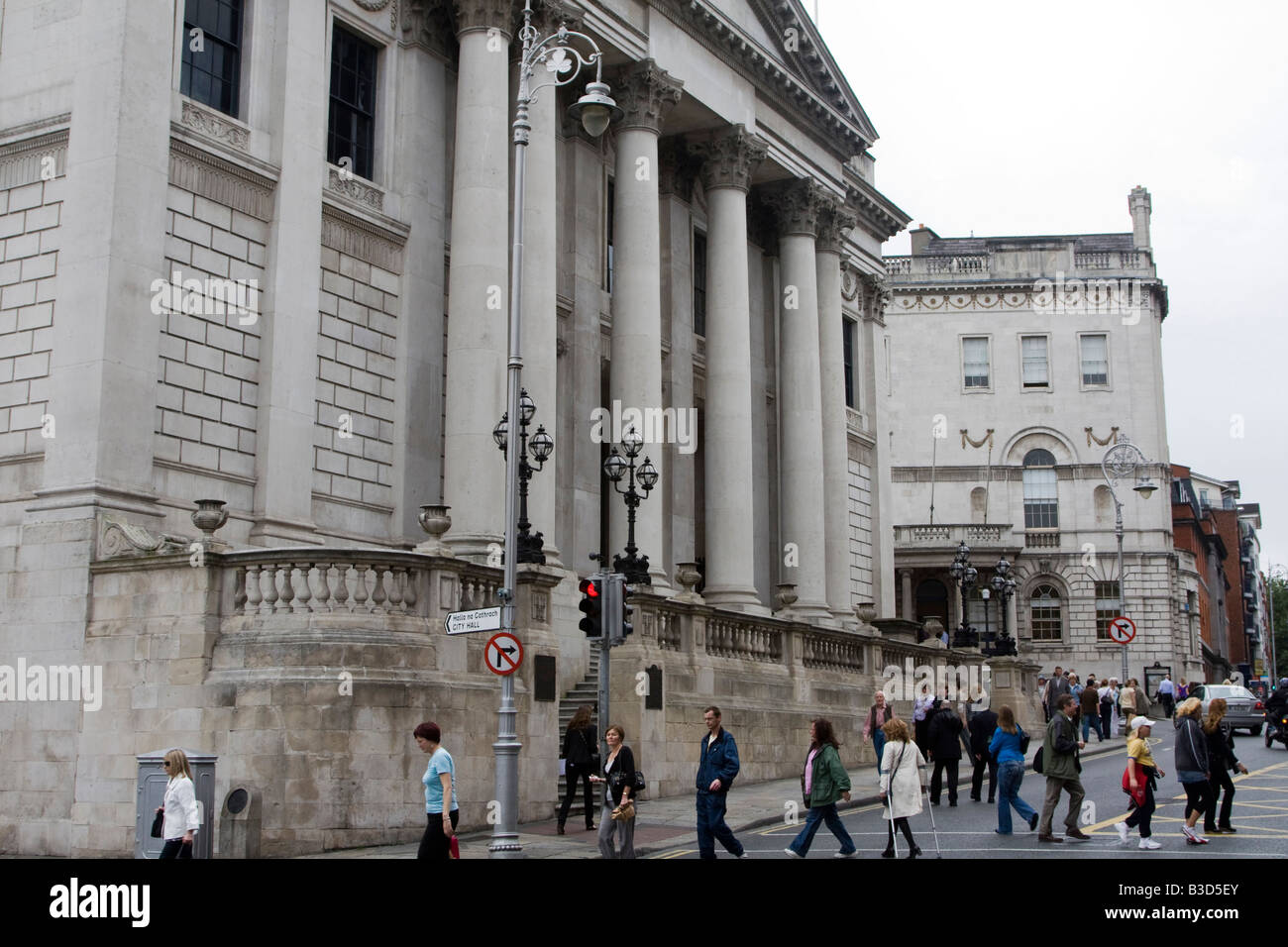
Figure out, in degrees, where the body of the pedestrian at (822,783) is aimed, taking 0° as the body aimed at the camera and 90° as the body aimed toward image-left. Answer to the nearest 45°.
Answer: approximately 90°

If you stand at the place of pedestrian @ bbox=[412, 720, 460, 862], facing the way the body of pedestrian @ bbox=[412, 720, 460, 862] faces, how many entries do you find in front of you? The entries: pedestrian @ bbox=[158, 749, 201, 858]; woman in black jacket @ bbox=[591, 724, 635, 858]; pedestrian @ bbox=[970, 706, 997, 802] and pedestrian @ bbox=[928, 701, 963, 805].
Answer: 1

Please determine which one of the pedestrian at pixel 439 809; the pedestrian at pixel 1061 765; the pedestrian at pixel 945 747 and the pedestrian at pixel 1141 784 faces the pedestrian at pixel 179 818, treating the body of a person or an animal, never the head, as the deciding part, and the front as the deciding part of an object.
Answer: the pedestrian at pixel 439 809

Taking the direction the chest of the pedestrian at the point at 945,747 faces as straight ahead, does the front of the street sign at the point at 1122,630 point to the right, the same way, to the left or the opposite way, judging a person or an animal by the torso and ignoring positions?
the opposite way

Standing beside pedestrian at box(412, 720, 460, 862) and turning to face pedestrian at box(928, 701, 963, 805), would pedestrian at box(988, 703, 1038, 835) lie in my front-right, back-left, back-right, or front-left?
front-right

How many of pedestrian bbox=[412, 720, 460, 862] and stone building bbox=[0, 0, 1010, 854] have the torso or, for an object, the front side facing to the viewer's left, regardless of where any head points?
1

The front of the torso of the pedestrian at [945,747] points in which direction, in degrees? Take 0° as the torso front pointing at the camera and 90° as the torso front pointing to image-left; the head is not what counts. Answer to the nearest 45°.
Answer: approximately 180°

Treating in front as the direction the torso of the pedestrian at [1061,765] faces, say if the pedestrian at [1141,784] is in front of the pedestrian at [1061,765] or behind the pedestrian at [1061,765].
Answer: in front

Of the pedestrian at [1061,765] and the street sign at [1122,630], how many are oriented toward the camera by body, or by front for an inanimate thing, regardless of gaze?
1

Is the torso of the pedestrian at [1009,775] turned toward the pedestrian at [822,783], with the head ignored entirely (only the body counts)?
no

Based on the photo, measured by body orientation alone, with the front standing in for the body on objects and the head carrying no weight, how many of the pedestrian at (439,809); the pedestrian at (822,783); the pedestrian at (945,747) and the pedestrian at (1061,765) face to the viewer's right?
1

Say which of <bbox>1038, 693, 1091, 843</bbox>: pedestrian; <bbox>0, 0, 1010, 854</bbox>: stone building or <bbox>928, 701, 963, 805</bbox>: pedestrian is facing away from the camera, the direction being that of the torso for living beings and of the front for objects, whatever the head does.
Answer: <bbox>928, 701, 963, 805</bbox>: pedestrian

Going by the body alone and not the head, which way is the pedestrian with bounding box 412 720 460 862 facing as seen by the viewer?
to the viewer's left
